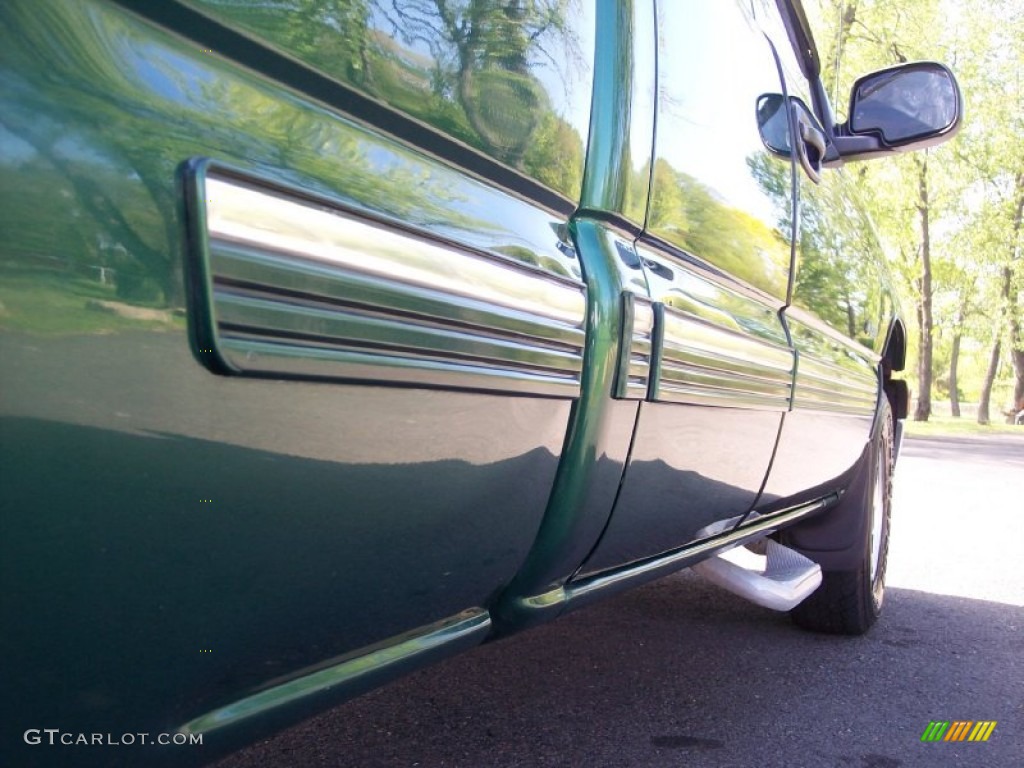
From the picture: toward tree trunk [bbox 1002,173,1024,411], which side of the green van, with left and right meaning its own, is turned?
front

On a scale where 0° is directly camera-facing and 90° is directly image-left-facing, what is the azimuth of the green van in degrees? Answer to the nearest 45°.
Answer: approximately 225°

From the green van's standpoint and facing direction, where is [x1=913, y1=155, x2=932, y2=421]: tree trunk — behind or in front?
in front

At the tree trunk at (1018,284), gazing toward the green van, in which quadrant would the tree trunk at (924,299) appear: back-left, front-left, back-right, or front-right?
front-right

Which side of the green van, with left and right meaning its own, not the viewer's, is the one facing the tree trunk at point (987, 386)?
front

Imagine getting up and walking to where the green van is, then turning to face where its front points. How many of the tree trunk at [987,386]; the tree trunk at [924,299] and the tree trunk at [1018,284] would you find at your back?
0
